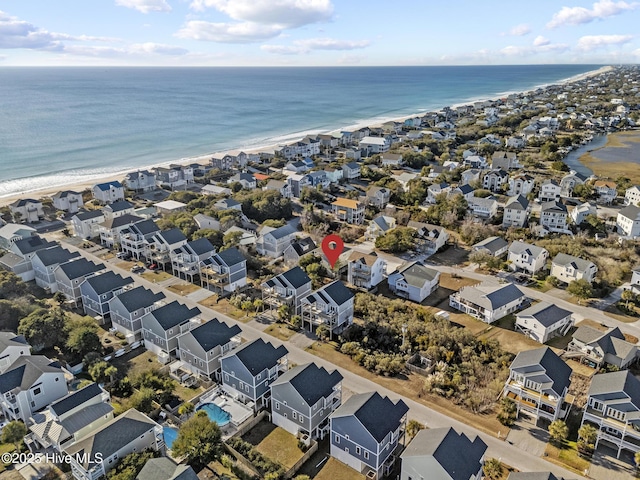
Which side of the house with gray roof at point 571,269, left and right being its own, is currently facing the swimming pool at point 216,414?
front

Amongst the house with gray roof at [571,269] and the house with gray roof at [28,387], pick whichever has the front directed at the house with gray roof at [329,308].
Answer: the house with gray roof at [571,269]

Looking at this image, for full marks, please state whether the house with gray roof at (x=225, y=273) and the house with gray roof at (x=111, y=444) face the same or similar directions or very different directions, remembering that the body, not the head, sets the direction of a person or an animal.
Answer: same or similar directions

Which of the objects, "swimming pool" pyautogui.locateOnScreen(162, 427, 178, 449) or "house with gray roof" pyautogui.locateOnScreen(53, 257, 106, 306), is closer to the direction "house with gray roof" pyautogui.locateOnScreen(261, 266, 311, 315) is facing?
the swimming pool

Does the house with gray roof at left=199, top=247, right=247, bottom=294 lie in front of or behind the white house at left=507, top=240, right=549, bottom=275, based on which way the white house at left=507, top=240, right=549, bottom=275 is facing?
in front

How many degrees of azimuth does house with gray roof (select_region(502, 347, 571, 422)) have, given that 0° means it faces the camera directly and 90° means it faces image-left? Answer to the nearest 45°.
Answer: approximately 45°

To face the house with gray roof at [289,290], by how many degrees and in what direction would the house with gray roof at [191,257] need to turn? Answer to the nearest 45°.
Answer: approximately 90° to its left

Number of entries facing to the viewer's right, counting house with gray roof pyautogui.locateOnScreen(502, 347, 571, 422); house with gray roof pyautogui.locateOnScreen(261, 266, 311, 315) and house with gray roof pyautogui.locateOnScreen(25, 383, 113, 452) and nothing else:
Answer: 0

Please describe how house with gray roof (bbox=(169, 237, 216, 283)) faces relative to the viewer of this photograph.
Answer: facing the viewer and to the left of the viewer

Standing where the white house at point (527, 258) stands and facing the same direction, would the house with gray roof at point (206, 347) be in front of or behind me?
in front

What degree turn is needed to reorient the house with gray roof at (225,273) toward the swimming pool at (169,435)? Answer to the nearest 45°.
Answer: approximately 45° to its left

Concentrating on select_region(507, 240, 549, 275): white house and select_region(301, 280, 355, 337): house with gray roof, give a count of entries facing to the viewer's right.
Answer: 0

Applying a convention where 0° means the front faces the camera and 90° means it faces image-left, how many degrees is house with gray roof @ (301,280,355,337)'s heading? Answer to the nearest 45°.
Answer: approximately 45°

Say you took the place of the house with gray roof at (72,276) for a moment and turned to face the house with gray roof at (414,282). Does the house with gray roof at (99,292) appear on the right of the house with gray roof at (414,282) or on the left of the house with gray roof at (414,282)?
right
